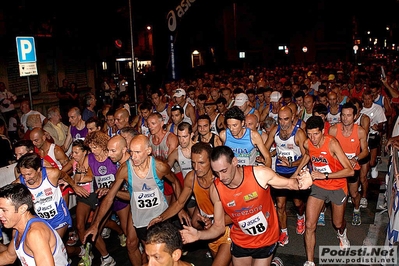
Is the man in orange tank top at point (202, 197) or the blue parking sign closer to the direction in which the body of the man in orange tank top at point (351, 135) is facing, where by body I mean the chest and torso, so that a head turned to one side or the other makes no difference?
the man in orange tank top

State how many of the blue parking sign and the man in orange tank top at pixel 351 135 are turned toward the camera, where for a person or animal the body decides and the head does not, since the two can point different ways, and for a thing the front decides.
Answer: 2

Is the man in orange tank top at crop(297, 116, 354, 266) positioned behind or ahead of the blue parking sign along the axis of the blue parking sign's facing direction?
ahead

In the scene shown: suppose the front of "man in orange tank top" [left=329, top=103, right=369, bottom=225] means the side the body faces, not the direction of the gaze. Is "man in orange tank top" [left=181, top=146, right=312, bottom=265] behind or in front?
in front

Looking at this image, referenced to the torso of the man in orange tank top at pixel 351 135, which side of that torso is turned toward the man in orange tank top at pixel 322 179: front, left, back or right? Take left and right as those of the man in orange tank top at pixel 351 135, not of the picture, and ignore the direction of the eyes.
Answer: front

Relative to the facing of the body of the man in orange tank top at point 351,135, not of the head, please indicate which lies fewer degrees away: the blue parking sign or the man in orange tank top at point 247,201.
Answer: the man in orange tank top

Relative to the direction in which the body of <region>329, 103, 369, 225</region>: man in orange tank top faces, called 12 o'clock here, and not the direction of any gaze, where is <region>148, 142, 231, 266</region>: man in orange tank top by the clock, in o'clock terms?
<region>148, 142, 231, 266</region>: man in orange tank top is roughly at 1 o'clock from <region>329, 103, 369, 225</region>: man in orange tank top.

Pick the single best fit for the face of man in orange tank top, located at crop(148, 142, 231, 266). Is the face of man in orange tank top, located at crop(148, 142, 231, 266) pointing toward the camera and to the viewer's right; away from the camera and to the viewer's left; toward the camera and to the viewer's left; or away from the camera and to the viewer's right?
toward the camera and to the viewer's left

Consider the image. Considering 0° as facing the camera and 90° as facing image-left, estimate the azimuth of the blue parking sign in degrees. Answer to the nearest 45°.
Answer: approximately 0°

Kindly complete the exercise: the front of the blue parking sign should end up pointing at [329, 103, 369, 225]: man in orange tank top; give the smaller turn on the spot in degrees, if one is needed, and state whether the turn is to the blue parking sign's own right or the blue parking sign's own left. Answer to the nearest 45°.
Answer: approximately 45° to the blue parking sign's own left

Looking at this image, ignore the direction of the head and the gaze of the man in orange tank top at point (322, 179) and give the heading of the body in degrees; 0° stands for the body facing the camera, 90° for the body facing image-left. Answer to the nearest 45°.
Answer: approximately 45°

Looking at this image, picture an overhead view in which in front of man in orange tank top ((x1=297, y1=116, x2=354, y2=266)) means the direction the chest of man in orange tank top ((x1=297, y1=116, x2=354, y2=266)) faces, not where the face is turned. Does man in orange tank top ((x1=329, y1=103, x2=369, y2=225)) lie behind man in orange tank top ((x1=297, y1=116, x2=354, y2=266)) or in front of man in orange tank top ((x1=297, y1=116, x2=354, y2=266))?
behind
